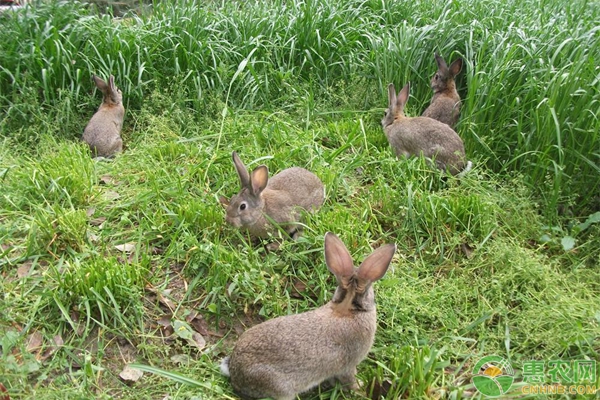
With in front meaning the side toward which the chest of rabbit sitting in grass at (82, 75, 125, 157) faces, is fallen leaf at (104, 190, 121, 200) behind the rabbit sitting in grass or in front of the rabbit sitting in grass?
behind

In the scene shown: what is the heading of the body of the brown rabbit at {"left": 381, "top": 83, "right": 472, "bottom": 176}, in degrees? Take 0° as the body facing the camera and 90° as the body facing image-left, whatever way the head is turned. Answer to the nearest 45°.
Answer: approximately 135°

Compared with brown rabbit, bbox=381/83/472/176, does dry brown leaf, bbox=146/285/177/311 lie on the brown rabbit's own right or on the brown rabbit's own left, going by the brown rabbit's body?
on the brown rabbit's own left

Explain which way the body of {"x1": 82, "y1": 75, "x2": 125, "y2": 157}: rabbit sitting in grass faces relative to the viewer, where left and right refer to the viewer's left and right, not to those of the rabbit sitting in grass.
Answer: facing away from the viewer and to the right of the viewer

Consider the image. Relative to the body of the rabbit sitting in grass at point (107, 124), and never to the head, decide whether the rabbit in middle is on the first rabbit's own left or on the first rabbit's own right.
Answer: on the first rabbit's own right

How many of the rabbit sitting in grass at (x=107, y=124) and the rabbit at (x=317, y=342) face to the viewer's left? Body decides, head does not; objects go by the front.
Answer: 0

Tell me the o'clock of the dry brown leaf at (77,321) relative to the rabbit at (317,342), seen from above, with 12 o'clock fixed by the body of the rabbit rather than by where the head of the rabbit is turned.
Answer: The dry brown leaf is roughly at 8 o'clock from the rabbit.

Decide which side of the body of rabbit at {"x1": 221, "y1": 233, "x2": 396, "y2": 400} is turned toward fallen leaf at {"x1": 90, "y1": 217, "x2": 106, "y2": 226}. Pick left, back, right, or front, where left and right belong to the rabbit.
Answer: left

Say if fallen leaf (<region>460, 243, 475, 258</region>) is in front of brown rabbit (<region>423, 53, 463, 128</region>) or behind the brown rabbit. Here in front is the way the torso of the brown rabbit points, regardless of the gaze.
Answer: behind

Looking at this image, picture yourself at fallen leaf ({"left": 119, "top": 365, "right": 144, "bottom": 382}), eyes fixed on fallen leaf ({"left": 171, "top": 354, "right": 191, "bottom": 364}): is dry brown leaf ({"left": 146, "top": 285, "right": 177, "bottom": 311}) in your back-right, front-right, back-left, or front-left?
front-left

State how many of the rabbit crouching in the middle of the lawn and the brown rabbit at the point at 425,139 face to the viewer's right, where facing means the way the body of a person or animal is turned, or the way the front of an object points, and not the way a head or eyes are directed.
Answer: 0
